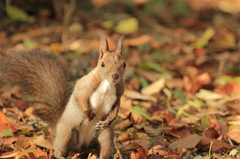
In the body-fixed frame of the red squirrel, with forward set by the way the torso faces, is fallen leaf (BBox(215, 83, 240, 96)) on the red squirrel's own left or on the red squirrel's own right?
on the red squirrel's own left

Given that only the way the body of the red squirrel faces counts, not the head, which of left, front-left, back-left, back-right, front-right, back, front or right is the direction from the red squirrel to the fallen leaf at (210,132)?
front-left

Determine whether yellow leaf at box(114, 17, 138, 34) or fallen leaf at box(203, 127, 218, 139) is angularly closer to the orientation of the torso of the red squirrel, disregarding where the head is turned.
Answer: the fallen leaf

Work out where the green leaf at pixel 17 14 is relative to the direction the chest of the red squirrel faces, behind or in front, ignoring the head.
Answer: behind

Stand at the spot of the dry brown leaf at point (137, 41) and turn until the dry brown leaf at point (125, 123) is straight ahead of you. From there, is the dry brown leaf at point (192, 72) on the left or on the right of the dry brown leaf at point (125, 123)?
left

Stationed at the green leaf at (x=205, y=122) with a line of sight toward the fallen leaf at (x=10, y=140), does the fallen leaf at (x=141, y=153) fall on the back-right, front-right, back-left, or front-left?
front-left

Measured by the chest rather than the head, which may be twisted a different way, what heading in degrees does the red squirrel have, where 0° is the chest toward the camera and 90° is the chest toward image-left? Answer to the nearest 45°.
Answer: approximately 315°

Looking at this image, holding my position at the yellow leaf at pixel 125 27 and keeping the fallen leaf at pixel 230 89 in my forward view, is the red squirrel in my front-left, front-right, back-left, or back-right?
front-right

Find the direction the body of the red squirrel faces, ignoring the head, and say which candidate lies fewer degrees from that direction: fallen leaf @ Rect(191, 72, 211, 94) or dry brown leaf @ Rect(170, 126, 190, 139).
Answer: the dry brown leaf

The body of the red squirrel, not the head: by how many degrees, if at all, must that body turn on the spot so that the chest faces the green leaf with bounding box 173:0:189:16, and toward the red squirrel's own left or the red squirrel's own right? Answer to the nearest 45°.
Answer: approximately 90° to the red squirrel's own left

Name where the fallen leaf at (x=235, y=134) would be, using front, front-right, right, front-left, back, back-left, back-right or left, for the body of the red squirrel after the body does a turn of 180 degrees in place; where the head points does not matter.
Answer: back-right

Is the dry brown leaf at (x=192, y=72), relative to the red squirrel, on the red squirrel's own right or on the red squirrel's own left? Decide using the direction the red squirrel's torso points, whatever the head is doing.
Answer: on the red squirrel's own left
